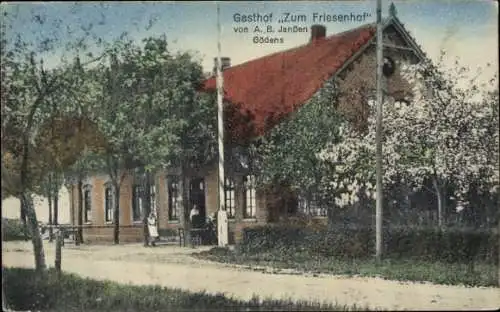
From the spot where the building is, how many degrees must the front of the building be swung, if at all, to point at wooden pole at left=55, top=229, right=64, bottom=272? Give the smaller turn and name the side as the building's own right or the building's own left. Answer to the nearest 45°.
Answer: approximately 45° to the building's own right

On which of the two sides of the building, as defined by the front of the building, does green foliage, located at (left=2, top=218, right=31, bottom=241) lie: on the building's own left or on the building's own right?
on the building's own right

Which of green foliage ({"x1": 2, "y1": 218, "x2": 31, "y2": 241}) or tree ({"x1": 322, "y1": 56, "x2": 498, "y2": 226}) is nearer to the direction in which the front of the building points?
the green foliage

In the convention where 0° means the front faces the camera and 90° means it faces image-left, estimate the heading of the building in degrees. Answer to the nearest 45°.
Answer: approximately 45°

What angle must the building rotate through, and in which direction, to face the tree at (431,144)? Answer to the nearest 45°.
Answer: approximately 135° to its left

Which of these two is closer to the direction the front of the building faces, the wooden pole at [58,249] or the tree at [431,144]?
the wooden pole
